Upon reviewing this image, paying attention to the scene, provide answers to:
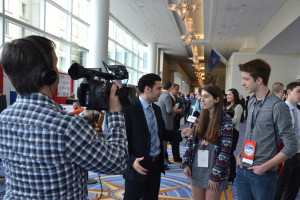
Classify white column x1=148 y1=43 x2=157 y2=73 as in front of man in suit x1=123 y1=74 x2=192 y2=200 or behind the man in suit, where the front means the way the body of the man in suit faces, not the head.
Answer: behind

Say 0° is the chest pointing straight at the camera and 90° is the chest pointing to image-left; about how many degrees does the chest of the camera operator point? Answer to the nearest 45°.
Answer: approximately 225°

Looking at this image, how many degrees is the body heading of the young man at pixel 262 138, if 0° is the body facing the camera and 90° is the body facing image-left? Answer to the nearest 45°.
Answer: approximately 45°

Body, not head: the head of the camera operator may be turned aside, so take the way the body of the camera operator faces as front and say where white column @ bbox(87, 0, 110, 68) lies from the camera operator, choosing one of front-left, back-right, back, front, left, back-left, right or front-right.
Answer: front-left

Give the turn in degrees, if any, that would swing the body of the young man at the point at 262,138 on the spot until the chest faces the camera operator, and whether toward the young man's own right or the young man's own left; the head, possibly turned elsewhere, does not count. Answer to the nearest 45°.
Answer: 0° — they already face them

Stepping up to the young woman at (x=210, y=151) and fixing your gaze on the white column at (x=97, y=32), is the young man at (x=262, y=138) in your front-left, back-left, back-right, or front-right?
back-right

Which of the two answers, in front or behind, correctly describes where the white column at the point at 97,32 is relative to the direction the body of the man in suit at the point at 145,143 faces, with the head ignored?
behind

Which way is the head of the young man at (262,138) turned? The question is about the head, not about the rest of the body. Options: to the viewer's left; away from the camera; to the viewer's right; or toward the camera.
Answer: to the viewer's left
